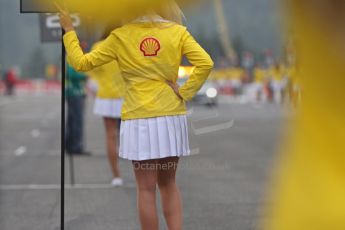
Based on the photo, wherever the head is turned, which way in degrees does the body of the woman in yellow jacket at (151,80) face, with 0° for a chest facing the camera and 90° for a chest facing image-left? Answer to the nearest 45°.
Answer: approximately 180°

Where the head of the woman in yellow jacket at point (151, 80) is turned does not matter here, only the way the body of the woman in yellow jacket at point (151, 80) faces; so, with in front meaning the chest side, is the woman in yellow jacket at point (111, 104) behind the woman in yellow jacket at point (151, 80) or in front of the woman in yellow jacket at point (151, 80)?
in front

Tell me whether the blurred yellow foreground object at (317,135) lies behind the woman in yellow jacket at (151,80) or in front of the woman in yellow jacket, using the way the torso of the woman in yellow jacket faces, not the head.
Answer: behind

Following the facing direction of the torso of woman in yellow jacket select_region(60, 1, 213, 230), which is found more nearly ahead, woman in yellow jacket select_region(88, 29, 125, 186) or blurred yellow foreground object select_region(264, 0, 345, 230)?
the woman in yellow jacket
